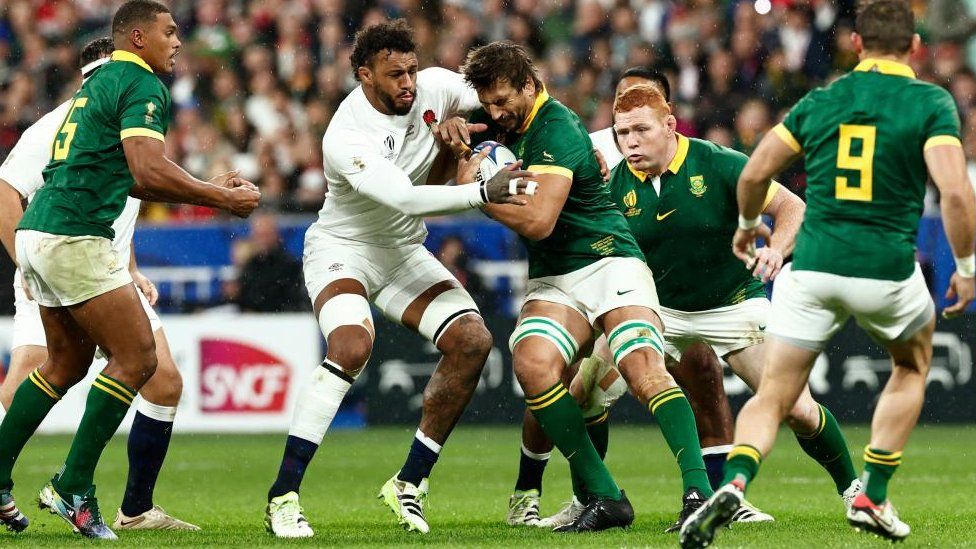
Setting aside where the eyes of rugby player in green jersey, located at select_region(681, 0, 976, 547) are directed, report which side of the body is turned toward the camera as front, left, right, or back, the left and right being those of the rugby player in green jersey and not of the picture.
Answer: back

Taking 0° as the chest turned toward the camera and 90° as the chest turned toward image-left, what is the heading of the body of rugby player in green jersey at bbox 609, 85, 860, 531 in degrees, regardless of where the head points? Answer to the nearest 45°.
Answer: approximately 45°

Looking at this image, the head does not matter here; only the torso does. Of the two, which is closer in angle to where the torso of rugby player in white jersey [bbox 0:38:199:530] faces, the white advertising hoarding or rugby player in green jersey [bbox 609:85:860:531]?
the rugby player in green jersey

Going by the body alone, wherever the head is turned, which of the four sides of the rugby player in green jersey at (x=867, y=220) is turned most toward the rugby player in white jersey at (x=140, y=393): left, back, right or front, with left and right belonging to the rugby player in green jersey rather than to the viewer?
left

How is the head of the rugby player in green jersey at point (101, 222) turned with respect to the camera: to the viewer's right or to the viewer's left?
to the viewer's right

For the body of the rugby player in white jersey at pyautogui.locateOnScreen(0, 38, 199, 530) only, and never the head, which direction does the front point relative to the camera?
to the viewer's right

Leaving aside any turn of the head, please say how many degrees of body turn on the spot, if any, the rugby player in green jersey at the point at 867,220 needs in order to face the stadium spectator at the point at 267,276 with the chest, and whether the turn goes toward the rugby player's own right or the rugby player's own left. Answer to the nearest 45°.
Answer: approximately 45° to the rugby player's own left
